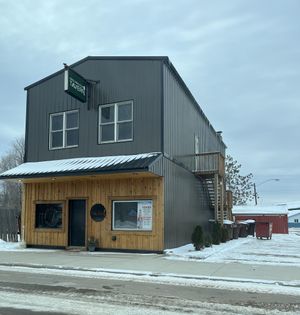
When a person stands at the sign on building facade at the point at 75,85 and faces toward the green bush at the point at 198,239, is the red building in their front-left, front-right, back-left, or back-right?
front-left

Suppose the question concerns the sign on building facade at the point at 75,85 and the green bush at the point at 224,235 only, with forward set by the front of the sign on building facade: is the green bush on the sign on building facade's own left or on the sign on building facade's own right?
on the sign on building facade's own left

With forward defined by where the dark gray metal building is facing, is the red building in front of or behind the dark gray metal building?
behind

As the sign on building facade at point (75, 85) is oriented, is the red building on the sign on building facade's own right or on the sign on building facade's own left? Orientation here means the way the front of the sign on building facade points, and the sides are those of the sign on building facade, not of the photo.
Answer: on the sign on building facade's own left

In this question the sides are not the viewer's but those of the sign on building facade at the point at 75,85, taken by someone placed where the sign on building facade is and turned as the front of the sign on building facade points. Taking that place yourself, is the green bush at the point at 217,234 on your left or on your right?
on your left

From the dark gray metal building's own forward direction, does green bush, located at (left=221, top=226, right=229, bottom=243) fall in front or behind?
behind

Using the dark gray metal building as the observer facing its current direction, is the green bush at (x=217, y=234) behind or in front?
behind

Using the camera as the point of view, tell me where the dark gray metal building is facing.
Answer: facing the viewer and to the left of the viewer
